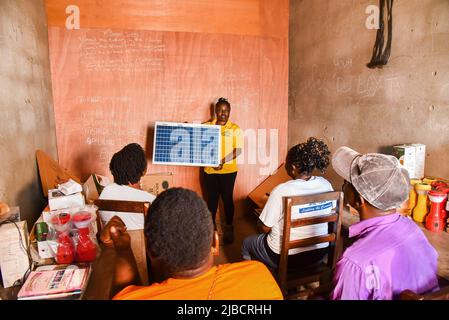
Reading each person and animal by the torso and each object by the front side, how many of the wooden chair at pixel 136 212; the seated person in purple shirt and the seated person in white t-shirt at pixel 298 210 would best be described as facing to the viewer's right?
0

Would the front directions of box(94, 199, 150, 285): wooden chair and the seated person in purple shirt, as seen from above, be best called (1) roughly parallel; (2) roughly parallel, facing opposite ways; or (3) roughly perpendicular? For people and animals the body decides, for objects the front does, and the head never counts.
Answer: roughly parallel

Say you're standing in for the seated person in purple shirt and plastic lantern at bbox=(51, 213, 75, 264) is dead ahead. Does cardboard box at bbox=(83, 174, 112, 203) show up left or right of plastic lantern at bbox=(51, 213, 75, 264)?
right

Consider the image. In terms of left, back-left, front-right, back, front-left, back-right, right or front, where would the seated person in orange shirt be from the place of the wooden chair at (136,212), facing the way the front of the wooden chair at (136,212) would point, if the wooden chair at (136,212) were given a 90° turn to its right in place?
right

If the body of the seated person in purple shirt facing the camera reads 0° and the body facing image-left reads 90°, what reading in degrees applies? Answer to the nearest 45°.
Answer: approximately 135°

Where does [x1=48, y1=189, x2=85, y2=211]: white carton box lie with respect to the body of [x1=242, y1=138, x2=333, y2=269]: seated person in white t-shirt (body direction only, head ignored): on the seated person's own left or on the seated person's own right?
on the seated person's own left

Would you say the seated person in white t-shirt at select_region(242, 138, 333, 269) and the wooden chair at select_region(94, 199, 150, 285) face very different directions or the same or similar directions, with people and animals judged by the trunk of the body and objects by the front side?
same or similar directions

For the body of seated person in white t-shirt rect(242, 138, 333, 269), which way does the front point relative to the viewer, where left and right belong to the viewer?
facing away from the viewer and to the left of the viewer

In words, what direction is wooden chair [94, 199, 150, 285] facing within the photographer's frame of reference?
facing away from the viewer

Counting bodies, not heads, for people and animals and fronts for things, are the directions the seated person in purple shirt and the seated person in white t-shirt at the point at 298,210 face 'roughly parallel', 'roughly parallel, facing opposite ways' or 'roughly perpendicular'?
roughly parallel

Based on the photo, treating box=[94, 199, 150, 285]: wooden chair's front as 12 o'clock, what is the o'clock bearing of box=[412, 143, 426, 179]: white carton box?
The white carton box is roughly at 3 o'clock from the wooden chair.

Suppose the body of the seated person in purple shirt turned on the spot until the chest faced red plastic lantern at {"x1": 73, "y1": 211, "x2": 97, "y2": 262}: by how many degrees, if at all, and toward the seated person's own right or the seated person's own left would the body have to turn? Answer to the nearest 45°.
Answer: approximately 45° to the seated person's own left

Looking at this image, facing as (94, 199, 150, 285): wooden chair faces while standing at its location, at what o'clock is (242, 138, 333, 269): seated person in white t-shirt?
The seated person in white t-shirt is roughly at 3 o'clock from the wooden chair.

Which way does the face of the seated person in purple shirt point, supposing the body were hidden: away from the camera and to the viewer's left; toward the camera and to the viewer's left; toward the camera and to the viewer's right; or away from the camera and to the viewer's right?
away from the camera and to the viewer's left

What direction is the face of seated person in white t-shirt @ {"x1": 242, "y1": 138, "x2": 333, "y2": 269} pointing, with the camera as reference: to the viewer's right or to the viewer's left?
to the viewer's left

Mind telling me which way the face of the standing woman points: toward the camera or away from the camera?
toward the camera

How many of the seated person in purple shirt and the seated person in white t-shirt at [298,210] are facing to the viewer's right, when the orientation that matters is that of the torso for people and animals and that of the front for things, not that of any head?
0
